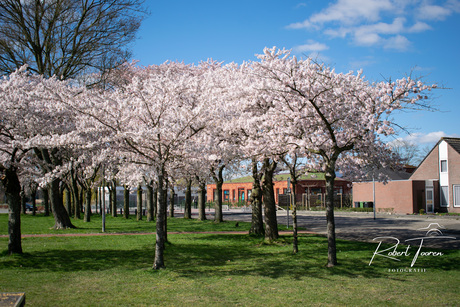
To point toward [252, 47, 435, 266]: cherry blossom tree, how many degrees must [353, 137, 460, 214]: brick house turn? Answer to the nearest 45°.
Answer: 0° — it already faces it

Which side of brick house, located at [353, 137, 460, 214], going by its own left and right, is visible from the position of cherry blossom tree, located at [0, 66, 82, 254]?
front

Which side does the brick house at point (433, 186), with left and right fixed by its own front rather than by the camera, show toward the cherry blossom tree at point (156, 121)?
front

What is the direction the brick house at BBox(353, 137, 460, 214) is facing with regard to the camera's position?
facing the viewer

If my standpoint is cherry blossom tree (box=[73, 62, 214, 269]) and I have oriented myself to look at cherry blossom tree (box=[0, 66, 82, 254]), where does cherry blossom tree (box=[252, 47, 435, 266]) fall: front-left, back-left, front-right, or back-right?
back-right
